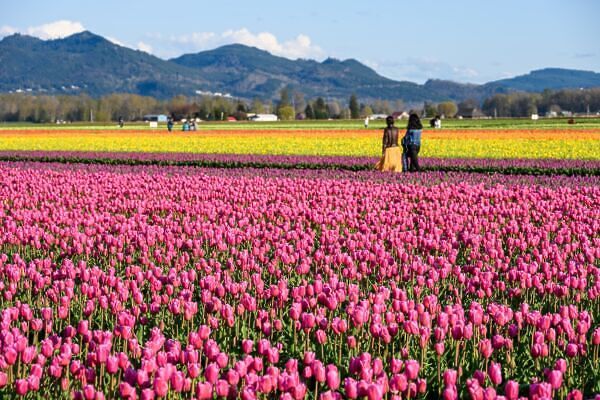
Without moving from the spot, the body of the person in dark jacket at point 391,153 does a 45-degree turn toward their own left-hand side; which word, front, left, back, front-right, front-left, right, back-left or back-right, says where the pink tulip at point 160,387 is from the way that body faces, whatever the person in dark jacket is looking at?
back-left

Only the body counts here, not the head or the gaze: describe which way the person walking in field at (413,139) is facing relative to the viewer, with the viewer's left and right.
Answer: facing away from the viewer

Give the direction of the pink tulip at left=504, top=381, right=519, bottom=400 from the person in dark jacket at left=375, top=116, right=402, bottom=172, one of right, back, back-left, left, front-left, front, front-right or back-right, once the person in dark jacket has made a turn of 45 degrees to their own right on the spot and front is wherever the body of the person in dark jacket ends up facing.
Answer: back-right

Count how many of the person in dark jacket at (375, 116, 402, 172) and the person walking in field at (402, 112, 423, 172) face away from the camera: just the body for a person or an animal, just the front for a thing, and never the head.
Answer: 2

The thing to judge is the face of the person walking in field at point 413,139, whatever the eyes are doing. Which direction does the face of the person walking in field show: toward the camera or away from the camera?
away from the camera

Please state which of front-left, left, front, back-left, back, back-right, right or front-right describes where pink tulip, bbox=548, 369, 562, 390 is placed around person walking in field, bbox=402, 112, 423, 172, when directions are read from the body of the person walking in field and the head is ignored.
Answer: back

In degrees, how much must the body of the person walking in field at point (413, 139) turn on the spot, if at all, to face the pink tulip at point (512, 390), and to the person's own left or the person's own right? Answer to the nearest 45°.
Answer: approximately 180°

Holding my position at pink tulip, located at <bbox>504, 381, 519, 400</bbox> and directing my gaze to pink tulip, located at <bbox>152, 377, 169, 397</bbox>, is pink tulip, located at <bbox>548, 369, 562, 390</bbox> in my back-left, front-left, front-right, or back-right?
back-right

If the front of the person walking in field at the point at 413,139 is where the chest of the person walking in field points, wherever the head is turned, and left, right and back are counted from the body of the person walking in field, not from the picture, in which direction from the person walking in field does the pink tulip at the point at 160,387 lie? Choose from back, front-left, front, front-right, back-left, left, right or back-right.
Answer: back

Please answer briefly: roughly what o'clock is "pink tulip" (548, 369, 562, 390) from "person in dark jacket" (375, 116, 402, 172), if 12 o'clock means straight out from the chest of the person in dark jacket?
The pink tulip is roughly at 6 o'clock from the person in dark jacket.

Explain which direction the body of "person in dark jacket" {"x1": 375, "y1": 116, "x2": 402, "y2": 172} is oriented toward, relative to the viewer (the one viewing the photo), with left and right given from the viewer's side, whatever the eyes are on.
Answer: facing away from the viewer

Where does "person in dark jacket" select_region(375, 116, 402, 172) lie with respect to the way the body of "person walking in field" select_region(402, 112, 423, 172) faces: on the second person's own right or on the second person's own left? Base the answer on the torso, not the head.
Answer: on the second person's own left
